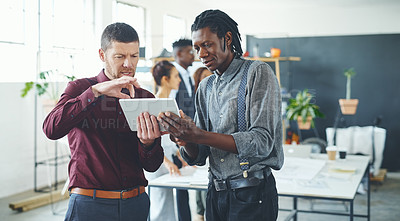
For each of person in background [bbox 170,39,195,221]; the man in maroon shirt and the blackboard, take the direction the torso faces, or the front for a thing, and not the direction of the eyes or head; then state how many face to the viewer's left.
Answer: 0

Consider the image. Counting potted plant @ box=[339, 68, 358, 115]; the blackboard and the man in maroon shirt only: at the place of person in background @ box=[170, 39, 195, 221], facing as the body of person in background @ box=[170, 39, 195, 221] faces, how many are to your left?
2

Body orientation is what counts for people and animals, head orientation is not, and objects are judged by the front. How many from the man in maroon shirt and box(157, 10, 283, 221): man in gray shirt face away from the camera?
0

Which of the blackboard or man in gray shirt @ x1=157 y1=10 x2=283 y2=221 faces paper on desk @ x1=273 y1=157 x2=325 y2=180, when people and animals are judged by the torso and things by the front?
the blackboard

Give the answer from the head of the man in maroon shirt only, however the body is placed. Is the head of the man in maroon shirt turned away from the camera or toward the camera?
toward the camera

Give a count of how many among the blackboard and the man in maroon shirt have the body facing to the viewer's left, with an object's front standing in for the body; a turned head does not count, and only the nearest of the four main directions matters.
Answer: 0

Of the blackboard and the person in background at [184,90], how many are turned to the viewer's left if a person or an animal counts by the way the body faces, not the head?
0

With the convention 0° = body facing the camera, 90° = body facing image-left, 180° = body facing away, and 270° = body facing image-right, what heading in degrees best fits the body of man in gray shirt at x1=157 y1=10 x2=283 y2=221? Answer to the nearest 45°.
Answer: approximately 45°

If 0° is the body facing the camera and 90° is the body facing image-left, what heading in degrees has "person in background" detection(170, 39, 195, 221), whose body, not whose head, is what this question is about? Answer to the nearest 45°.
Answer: approximately 315°

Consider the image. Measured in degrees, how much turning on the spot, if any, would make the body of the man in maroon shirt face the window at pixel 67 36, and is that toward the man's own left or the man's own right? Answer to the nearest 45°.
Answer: approximately 135° to the man's own left

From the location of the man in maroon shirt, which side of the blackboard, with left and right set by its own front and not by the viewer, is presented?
front

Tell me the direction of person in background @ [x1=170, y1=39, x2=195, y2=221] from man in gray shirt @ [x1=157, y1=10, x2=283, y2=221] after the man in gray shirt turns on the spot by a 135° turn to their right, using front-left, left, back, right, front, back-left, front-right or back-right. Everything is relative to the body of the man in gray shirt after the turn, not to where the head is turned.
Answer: front

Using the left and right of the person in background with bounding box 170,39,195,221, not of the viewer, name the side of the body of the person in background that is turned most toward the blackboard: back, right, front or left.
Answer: left

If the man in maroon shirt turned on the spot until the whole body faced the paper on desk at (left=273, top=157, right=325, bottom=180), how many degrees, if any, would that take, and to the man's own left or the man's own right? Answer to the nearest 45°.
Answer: approximately 90° to the man's own left

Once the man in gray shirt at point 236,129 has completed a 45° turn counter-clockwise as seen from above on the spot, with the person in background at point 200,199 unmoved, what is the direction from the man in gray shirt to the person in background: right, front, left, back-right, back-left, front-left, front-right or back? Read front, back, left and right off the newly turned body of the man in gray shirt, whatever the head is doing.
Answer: back

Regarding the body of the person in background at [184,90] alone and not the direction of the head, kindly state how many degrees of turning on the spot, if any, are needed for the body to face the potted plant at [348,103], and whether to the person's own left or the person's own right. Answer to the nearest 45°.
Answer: approximately 90° to the person's own left

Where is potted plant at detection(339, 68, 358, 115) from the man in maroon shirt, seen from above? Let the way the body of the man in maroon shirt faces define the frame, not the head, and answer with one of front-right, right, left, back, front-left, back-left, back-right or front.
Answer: left

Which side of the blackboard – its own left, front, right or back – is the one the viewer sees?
front
